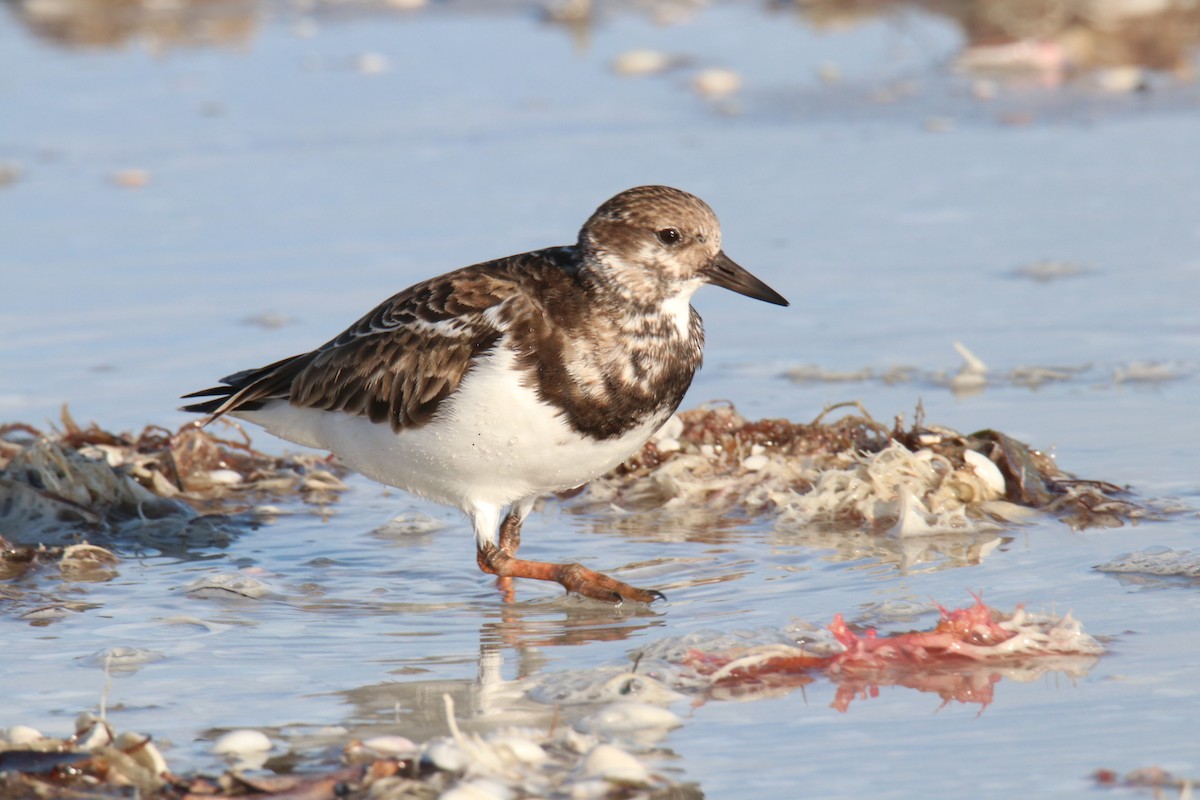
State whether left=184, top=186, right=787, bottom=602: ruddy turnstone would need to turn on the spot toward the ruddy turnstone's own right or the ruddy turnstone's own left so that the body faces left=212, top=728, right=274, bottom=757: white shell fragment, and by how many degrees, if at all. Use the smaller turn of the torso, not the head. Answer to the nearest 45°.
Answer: approximately 135° to the ruddy turnstone's own right

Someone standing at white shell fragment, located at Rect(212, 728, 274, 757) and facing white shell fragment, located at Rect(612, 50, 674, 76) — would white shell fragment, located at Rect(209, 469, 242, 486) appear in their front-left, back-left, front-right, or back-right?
front-left

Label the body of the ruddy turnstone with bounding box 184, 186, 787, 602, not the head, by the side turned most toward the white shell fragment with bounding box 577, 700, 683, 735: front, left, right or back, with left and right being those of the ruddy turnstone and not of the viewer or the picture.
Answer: right

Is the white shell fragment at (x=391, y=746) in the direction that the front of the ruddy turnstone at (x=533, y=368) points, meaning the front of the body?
no

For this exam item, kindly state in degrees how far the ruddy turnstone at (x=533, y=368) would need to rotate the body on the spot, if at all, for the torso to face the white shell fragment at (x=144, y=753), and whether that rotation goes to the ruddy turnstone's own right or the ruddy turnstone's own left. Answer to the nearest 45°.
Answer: approximately 135° to the ruddy turnstone's own right

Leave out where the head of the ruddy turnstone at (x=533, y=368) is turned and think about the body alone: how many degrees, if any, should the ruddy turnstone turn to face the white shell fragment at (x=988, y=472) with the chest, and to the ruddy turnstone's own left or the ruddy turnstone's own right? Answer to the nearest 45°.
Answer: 0° — it already faces it

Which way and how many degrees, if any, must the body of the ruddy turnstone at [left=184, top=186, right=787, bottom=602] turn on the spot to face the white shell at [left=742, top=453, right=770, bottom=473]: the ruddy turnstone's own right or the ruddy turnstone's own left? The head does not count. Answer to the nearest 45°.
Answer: approximately 45° to the ruddy turnstone's own left

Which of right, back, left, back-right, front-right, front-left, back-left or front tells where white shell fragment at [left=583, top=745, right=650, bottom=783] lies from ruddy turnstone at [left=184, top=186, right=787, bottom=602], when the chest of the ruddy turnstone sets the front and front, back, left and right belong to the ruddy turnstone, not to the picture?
right

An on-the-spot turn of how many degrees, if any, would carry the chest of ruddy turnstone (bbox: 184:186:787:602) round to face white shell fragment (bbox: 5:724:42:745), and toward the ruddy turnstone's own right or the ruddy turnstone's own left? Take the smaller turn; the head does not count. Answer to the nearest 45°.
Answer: approximately 135° to the ruddy turnstone's own right

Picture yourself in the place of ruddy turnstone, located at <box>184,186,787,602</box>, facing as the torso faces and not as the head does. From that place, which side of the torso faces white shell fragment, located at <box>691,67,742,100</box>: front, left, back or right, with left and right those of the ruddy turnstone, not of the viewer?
left

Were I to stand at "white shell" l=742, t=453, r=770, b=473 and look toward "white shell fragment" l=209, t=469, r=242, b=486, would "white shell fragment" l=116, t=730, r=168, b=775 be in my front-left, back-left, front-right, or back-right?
front-left

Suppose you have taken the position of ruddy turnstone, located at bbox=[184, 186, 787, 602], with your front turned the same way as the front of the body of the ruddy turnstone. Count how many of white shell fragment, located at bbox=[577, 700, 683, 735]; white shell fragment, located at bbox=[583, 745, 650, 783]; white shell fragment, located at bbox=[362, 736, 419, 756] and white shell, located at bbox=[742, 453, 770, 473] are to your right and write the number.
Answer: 3

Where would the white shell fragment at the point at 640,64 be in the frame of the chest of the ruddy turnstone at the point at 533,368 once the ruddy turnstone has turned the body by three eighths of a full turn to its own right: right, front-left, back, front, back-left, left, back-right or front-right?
back-right

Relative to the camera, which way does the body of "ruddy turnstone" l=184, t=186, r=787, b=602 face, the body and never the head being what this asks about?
to the viewer's right

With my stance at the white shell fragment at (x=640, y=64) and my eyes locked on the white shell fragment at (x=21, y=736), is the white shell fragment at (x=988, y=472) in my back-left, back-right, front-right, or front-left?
front-left

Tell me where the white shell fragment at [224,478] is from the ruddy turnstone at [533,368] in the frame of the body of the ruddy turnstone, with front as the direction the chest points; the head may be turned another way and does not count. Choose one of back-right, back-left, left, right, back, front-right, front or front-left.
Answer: back-left
